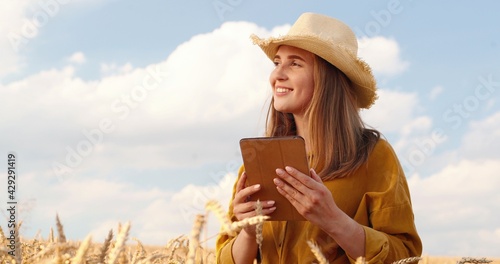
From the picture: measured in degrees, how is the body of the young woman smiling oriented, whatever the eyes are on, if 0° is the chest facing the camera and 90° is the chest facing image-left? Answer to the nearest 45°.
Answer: approximately 45°
